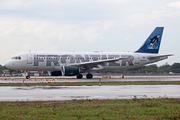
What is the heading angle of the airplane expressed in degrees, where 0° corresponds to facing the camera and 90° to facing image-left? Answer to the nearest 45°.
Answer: approximately 90°
